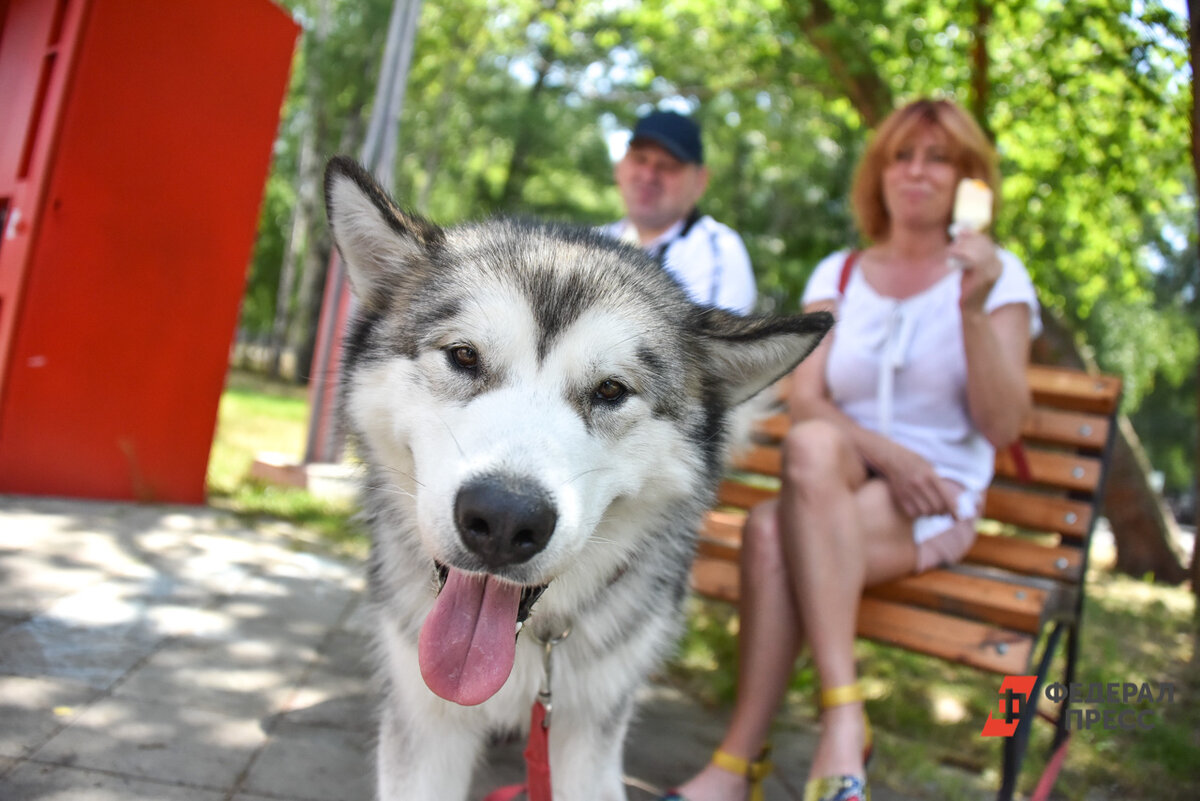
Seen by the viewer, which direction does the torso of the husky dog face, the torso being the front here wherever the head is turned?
toward the camera

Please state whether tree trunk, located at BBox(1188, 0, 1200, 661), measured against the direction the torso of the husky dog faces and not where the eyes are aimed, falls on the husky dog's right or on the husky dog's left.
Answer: on the husky dog's left

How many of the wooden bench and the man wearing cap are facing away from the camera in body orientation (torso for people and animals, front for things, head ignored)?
0

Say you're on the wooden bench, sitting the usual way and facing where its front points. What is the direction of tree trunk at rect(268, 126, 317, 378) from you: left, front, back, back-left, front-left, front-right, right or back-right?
right

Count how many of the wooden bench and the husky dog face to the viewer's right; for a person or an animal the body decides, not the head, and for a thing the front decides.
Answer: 0

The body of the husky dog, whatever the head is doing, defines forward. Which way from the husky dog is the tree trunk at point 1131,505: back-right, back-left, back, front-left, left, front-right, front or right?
back-left

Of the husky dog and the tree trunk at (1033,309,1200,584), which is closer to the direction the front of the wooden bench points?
the husky dog

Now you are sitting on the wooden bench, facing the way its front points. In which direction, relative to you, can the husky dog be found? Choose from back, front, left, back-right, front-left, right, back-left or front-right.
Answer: front

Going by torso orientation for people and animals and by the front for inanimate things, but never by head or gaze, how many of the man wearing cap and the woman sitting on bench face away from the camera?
0

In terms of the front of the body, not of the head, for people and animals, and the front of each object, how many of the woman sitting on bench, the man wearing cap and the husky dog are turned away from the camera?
0

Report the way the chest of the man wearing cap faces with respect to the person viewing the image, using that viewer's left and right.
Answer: facing the viewer and to the left of the viewer

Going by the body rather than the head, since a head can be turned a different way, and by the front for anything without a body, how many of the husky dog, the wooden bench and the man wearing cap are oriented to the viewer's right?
0

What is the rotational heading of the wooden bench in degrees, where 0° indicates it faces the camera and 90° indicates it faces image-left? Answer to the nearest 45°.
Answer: approximately 45°
